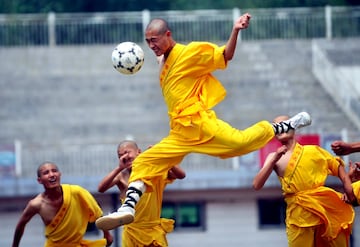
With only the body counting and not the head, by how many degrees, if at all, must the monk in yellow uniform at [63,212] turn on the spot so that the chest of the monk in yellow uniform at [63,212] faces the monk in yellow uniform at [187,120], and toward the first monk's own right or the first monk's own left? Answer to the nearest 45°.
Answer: approximately 45° to the first monk's own left

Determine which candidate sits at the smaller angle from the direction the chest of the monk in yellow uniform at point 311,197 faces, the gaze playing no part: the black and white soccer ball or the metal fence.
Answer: the black and white soccer ball

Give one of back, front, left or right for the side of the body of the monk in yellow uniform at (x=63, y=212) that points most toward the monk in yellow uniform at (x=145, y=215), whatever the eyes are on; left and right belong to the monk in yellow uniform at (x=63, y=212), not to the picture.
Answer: left
